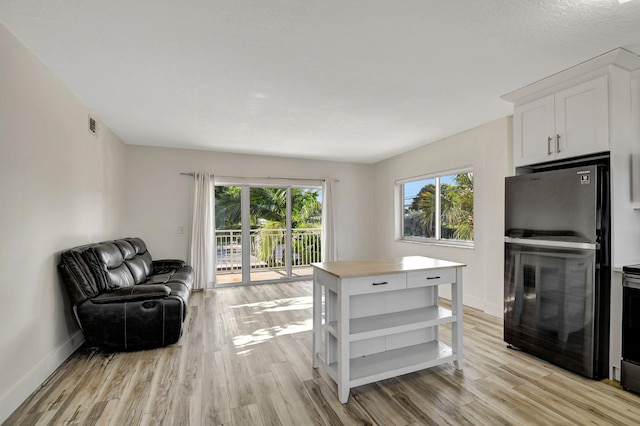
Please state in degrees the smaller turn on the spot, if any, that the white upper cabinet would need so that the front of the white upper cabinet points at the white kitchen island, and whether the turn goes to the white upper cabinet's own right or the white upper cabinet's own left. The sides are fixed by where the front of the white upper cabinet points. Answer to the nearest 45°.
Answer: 0° — it already faces it

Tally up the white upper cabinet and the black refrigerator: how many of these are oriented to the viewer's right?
0

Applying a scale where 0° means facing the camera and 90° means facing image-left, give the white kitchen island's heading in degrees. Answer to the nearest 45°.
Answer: approximately 315°

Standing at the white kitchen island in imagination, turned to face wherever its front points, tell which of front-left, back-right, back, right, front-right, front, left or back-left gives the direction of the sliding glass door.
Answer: back

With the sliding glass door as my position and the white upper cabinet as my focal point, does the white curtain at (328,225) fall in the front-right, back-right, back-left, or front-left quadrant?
front-left

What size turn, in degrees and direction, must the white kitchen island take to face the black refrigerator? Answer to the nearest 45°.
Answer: approximately 45° to its left

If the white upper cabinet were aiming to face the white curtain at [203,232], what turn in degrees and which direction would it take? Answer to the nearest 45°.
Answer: approximately 45° to its right

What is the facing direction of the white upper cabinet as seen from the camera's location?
facing the viewer and to the left of the viewer

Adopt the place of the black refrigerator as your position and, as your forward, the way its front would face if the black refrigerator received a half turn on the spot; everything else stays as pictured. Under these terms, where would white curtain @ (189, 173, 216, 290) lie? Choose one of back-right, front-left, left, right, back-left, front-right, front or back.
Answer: back-left

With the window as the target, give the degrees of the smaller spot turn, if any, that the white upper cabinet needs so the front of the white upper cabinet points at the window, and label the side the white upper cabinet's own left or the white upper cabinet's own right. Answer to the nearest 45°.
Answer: approximately 90° to the white upper cabinet's own right

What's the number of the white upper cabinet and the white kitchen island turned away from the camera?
0

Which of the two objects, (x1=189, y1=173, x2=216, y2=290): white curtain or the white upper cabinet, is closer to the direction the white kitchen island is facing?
the white upper cabinet

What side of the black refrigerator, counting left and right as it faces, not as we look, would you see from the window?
right

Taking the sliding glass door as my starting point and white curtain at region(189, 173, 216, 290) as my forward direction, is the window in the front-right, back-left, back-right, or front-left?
back-left

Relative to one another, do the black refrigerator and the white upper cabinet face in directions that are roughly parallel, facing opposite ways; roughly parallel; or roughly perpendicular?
roughly parallel

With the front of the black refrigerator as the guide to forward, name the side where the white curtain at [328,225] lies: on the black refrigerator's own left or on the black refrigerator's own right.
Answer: on the black refrigerator's own right

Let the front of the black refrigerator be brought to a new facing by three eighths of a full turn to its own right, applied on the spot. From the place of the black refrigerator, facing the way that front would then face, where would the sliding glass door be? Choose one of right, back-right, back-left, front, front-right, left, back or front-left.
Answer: left

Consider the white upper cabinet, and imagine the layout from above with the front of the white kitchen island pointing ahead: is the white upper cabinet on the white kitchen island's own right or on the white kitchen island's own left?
on the white kitchen island's own left
